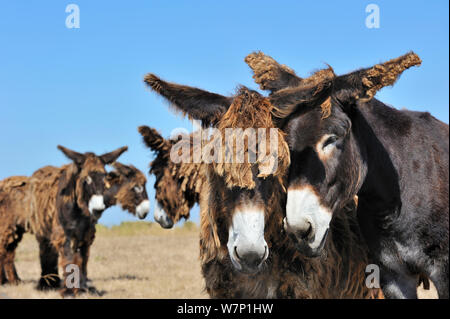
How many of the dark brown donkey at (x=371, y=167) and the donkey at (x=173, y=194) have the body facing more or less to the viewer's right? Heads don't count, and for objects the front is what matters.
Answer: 0

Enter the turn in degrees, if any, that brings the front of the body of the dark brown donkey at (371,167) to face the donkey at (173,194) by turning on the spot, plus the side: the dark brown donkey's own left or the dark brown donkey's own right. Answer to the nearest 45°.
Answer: approximately 90° to the dark brown donkey's own right

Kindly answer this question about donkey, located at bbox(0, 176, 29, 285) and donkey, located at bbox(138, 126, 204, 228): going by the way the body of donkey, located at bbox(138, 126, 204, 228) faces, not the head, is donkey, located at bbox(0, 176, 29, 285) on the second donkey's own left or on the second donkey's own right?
on the second donkey's own right

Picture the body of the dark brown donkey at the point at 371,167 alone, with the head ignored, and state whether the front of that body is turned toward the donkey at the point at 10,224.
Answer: no

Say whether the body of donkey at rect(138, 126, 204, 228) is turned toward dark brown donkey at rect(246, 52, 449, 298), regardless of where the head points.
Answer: no

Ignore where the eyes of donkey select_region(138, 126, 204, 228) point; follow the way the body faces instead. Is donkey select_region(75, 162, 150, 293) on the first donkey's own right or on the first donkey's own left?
on the first donkey's own right

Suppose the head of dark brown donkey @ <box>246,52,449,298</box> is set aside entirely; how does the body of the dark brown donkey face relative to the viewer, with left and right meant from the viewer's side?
facing the viewer and to the left of the viewer

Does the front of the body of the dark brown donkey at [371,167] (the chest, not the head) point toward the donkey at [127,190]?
no

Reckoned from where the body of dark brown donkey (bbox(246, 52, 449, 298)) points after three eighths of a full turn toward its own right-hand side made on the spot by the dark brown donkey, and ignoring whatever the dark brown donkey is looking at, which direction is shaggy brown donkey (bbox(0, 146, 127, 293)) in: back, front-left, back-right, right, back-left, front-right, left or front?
front-left

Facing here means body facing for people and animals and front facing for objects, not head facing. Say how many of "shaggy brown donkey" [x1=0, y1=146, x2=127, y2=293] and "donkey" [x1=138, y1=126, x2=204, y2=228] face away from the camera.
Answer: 0

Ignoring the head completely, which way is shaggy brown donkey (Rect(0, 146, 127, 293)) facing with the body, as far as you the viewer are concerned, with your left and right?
facing the viewer and to the right of the viewer
